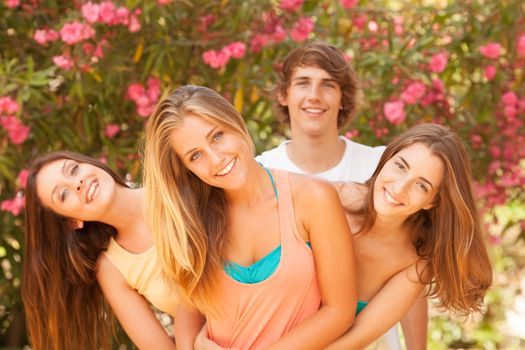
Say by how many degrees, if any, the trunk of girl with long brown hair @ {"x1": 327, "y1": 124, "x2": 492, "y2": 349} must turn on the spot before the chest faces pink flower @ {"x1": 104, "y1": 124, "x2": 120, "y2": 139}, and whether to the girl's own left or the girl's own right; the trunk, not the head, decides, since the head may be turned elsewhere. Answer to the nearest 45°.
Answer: approximately 90° to the girl's own right

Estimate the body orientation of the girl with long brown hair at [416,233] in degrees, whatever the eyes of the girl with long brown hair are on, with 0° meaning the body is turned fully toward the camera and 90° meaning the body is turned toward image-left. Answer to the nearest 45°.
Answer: approximately 45°

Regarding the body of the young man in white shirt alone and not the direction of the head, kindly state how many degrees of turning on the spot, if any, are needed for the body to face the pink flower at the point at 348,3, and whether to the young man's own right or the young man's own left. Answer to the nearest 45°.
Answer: approximately 180°

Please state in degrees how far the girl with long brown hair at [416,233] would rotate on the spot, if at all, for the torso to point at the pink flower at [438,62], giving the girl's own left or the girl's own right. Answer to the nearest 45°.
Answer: approximately 135° to the girl's own right

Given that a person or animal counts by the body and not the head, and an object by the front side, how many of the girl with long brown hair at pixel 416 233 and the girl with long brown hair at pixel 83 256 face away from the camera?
0

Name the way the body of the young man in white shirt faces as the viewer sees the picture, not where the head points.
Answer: toward the camera

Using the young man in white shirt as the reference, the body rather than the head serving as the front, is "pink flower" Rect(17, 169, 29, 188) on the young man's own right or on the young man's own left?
on the young man's own right

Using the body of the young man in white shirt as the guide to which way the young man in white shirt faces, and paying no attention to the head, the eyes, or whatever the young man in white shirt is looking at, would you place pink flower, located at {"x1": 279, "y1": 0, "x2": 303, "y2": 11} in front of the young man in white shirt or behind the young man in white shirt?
behind

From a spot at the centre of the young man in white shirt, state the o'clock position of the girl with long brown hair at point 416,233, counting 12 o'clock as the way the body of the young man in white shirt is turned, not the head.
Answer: The girl with long brown hair is roughly at 11 o'clock from the young man in white shirt.

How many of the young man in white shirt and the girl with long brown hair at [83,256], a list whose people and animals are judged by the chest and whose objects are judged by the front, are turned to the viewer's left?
0

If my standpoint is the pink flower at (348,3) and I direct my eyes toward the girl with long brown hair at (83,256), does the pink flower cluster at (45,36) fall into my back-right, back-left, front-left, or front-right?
front-right

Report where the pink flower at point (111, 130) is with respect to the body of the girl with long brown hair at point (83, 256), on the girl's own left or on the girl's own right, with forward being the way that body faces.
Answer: on the girl's own left
